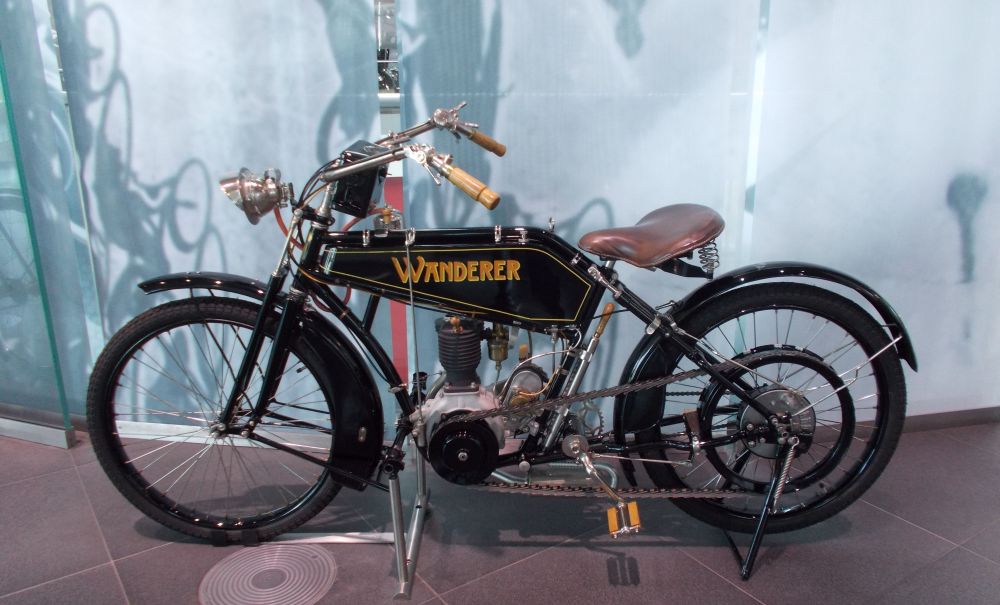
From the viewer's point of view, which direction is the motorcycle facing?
to the viewer's left
